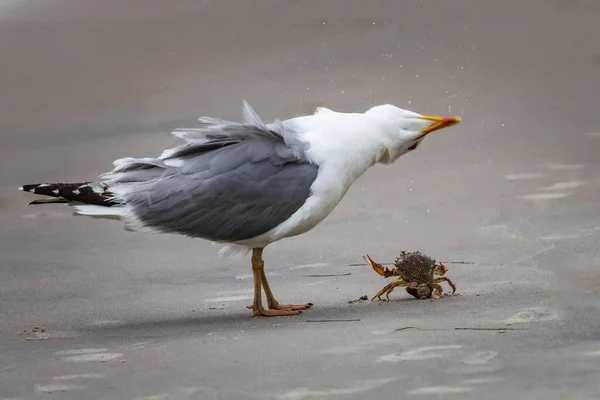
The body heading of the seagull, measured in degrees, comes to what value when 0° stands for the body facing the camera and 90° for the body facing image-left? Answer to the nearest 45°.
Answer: approximately 270°

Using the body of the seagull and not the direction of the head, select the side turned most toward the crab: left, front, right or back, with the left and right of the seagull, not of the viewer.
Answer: front
